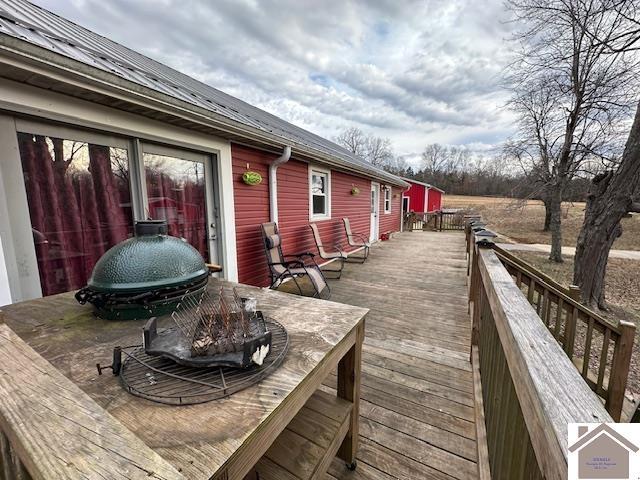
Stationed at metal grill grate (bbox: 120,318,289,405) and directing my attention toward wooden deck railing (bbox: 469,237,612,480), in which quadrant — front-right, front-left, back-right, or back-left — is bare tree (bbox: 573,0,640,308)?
front-left

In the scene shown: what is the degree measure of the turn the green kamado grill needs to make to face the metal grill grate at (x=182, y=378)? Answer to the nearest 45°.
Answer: approximately 135° to its right

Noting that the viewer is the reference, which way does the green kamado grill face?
facing away from the viewer and to the right of the viewer

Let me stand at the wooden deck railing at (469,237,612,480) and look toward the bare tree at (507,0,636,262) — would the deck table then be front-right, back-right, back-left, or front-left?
back-left

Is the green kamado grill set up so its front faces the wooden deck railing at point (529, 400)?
no

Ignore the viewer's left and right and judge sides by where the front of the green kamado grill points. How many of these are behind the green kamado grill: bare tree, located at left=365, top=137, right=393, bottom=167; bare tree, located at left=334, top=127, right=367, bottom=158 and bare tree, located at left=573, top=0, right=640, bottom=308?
0

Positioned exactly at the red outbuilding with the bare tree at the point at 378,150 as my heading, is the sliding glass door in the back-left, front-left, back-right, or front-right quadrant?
back-left

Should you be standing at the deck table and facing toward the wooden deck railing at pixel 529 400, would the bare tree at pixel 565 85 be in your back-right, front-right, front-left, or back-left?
front-left

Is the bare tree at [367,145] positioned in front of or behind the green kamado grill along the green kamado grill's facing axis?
in front
